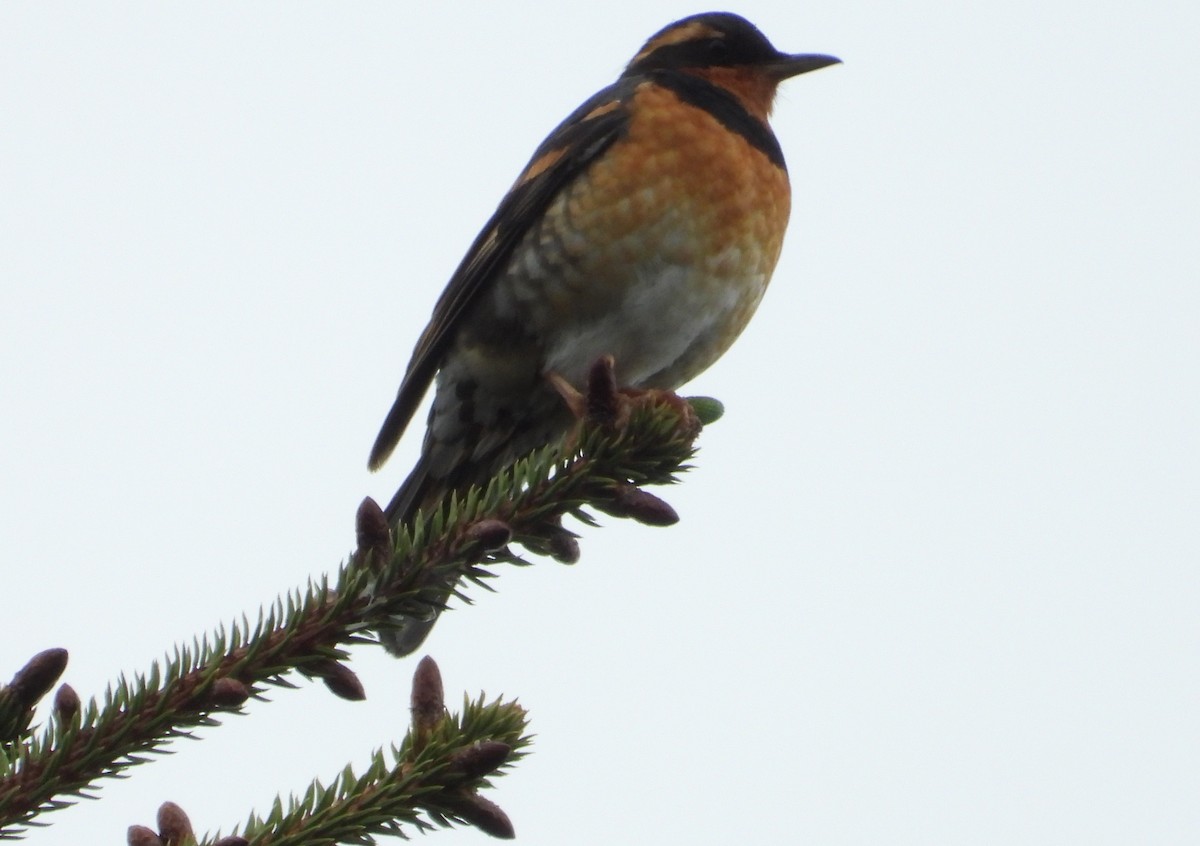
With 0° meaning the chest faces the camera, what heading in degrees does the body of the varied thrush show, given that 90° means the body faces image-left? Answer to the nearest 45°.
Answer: approximately 270°
